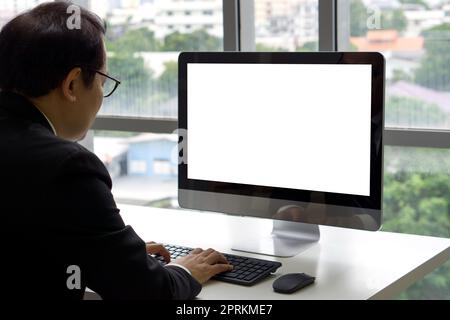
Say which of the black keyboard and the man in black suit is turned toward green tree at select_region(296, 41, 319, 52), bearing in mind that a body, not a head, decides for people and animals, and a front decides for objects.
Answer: the man in black suit

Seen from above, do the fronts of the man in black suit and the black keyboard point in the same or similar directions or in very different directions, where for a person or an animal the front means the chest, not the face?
very different directions

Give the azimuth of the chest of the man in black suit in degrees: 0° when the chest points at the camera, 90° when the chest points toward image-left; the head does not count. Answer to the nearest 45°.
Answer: approximately 225°

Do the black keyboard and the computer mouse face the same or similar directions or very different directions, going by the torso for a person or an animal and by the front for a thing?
very different directions

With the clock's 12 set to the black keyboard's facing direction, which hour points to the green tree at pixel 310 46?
The green tree is roughly at 5 o'clock from the black keyboard.

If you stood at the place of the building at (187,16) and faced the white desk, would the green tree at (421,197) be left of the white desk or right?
left

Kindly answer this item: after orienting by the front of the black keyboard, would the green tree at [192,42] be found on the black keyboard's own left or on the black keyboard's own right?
on the black keyboard's own right

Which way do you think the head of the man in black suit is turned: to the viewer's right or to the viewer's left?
to the viewer's right

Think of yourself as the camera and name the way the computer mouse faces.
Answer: facing away from the viewer and to the right of the viewer

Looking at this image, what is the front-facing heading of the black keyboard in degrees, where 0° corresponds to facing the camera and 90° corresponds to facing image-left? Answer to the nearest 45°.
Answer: approximately 45°

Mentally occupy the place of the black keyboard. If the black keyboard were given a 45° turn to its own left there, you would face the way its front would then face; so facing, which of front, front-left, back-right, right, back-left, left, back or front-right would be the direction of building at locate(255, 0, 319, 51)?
back

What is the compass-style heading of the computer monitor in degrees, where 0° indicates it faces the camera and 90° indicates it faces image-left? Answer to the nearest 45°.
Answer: approximately 45°
